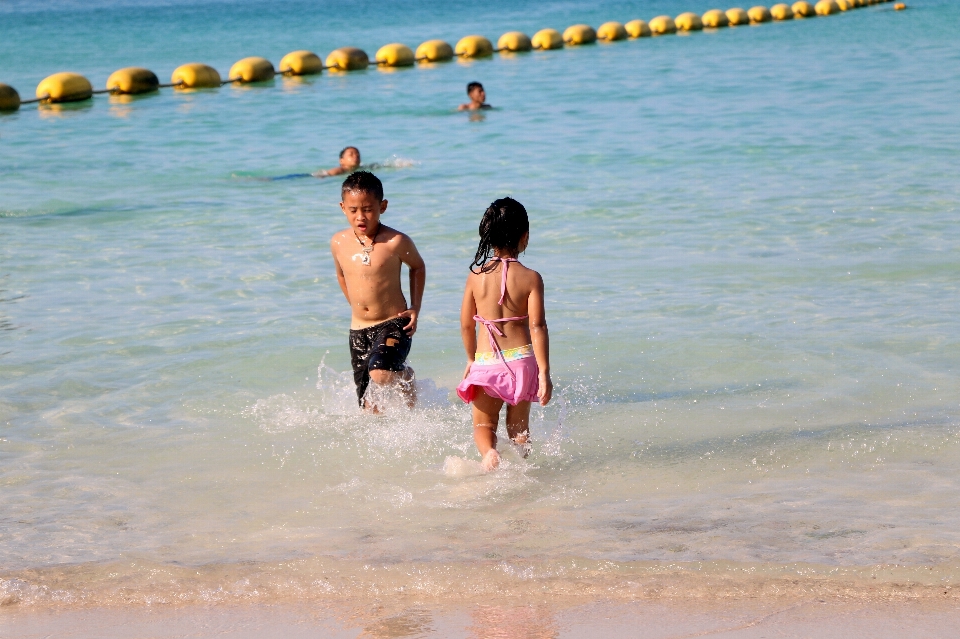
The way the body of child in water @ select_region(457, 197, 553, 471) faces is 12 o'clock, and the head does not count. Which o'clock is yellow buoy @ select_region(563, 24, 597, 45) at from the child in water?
The yellow buoy is roughly at 12 o'clock from the child in water.

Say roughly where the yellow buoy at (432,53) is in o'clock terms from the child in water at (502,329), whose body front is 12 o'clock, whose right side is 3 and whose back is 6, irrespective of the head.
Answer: The yellow buoy is roughly at 12 o'clock from the child in water.

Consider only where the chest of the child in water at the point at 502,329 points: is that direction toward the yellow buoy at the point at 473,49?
yes

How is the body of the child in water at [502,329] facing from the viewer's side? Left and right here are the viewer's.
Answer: facing away from the viewer

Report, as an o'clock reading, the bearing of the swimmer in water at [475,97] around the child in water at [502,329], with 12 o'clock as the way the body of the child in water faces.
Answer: The swimmer in water is roughly at 12 o'clock from the child in water.

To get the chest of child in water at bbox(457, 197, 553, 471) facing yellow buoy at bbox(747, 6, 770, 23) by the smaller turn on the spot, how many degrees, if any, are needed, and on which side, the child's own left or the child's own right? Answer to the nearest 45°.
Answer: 0° — they already face it
